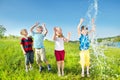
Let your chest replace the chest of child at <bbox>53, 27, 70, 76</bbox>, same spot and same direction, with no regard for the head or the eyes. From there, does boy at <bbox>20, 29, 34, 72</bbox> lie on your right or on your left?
on your right

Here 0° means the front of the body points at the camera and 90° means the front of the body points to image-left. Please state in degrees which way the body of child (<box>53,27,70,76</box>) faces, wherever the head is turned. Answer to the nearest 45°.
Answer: approximately 0°

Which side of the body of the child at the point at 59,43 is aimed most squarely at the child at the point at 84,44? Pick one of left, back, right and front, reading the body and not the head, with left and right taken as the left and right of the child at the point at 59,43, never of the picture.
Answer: left
